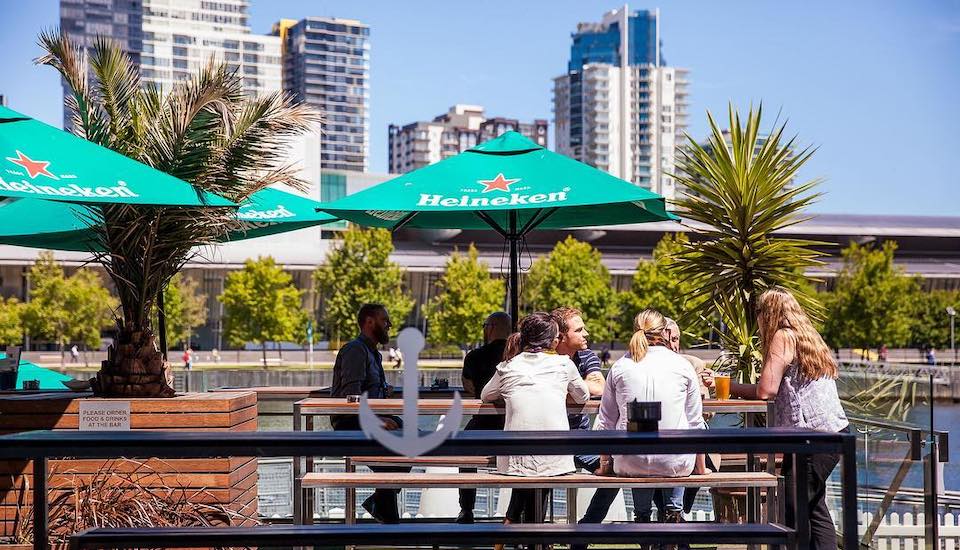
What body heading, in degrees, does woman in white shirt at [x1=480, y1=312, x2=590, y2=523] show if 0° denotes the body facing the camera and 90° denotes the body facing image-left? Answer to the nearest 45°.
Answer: approximately 180°

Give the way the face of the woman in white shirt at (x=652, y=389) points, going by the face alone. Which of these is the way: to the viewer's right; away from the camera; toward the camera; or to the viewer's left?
away from the camera

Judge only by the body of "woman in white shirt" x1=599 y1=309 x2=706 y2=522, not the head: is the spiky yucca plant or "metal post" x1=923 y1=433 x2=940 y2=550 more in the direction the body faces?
the spiky yucca plant

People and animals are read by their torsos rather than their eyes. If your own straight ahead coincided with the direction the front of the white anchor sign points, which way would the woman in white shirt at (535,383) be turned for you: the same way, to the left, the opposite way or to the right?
the opposite way

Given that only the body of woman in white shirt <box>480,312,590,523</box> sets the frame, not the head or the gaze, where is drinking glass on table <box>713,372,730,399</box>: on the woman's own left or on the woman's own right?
on the woman's own right

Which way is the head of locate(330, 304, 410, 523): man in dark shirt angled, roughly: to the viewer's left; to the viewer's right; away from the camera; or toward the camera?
to the viewer's right

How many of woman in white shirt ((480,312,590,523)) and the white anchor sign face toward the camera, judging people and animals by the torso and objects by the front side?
1

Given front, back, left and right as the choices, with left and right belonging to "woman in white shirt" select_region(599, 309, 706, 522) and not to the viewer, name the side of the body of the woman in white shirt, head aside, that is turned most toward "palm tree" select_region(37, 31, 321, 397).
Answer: left

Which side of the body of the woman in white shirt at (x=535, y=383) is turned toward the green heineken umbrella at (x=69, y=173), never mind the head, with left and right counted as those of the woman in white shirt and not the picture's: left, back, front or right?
left

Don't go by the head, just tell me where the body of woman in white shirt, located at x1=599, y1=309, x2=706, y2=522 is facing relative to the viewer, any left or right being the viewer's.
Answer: facing away from the viewer

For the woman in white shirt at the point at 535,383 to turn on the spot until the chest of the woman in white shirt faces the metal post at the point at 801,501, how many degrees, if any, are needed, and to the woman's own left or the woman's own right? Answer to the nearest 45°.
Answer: approximately 135° to the woman's own right

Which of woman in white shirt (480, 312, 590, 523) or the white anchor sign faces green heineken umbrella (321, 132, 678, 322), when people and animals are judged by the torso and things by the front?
the woman in white shirt
